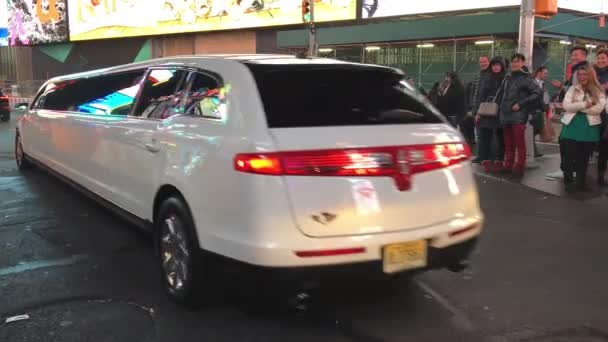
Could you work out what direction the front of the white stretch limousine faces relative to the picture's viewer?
facing away from the viewer and to the left of the viewer

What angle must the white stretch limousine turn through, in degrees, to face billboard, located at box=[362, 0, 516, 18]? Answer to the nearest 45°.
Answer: approximately 45° to its right

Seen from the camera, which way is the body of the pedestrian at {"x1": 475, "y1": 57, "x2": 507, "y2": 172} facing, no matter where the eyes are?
toward the camera

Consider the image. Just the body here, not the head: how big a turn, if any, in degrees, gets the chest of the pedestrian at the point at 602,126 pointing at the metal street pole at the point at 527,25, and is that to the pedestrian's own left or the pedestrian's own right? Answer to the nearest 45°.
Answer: approximately 90° to the pedestrian's own right

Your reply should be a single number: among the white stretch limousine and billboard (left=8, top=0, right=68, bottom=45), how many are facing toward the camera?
1

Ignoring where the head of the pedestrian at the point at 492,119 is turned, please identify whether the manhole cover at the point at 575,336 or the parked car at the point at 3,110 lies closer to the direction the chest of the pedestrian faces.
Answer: the manhole cover

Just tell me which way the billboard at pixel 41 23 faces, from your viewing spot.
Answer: facing the viewer

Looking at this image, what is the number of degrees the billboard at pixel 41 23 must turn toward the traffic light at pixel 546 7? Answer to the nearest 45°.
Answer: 0° — it already faces it

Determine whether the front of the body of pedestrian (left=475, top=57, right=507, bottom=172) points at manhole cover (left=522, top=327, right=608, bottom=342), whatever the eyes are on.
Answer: yes

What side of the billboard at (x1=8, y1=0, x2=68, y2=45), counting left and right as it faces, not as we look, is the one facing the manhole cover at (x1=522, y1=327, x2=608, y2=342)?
front

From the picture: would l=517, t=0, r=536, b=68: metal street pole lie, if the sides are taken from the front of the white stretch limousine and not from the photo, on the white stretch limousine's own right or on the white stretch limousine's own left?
on the white stretch limousine's own right

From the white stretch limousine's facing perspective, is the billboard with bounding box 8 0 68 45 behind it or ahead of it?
ahead
